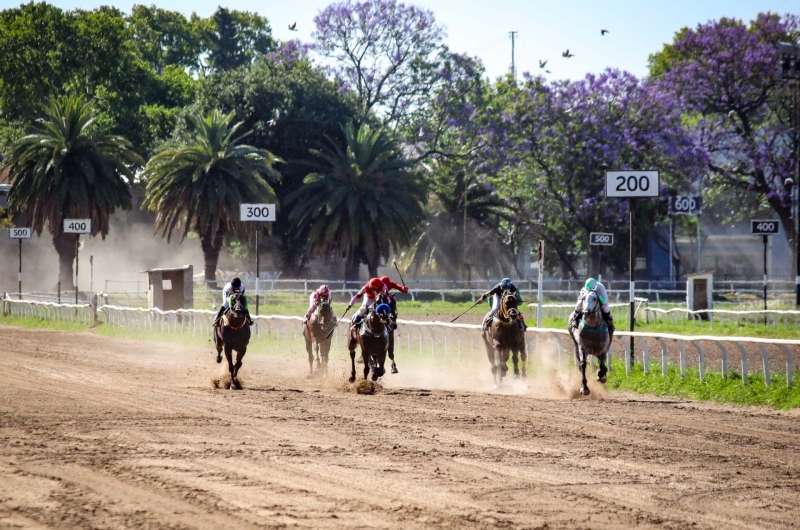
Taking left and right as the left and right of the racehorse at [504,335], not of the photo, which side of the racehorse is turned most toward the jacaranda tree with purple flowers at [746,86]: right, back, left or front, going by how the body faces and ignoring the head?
back

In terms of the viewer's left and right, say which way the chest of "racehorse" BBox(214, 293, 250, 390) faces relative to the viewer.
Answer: facing the viewer

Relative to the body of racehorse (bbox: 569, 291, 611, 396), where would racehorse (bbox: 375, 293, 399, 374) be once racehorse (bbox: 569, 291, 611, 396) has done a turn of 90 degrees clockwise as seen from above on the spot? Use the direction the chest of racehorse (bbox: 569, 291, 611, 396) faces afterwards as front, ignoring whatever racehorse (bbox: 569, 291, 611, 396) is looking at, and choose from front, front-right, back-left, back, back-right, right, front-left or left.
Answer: front

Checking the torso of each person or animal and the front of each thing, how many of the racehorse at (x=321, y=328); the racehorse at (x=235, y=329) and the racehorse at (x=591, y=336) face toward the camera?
3

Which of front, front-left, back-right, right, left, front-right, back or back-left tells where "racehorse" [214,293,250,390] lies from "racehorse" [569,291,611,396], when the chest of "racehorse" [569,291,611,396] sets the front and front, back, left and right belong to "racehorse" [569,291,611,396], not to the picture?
right

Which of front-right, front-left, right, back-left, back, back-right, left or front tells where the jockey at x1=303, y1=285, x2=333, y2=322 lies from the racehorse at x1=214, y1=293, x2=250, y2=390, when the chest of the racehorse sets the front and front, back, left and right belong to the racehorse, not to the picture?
back-left

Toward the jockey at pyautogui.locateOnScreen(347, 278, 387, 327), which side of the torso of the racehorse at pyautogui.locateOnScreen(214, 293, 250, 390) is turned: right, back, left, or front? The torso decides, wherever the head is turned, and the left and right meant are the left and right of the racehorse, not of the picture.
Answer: left

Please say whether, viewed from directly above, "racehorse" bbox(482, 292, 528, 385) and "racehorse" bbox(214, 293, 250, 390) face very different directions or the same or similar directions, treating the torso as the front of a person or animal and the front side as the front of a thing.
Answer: same or similar directions

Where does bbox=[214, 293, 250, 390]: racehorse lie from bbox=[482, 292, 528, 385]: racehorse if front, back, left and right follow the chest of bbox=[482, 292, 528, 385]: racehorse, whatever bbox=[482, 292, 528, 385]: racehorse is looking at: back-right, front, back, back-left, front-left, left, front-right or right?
right

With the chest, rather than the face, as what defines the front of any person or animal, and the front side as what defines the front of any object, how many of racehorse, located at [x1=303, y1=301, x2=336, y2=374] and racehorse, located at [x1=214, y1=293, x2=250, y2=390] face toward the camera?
2

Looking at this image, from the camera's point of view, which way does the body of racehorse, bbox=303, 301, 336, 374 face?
toward the camera

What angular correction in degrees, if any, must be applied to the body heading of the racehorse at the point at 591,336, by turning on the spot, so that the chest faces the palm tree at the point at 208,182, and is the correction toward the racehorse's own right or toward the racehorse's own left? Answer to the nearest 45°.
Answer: approximately 135° to the racehorse's own right

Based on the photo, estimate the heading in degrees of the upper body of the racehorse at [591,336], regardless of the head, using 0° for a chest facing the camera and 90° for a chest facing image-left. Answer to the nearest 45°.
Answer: approximately 0°

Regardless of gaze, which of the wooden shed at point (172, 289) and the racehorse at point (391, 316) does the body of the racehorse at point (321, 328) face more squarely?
the racehorse

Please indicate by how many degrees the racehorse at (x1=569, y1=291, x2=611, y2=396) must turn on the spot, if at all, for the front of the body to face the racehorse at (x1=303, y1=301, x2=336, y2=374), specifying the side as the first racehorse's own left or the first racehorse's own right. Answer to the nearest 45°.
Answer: approximately 135° to the first racehorse's own right

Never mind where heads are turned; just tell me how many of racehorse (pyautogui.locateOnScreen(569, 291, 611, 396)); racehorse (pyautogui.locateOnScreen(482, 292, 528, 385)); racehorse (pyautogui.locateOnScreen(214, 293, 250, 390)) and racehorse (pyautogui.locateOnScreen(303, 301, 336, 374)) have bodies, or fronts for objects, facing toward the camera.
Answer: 4
